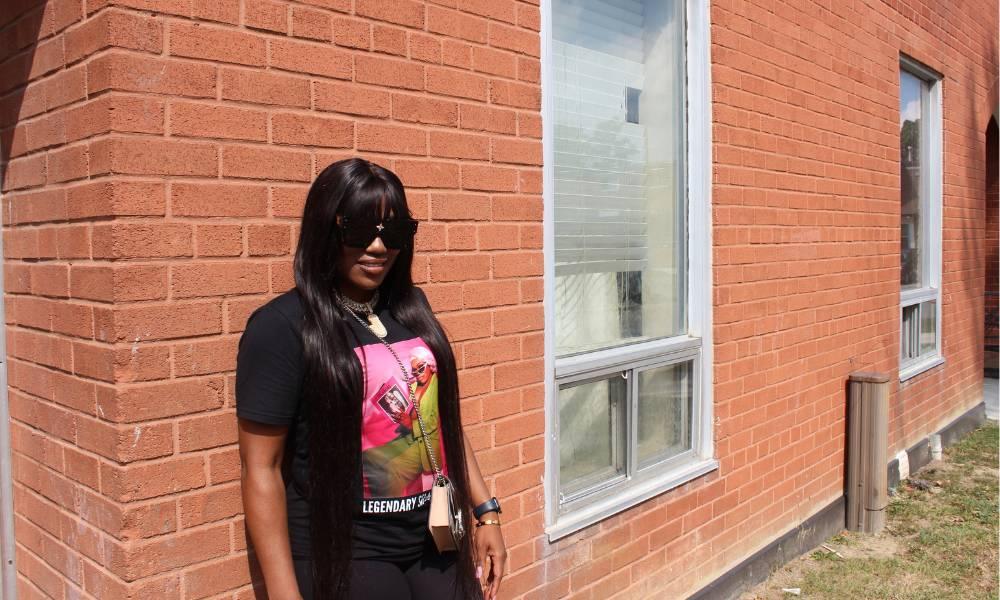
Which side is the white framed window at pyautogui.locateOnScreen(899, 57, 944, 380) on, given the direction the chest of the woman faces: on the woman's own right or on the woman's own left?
on the woman's own left

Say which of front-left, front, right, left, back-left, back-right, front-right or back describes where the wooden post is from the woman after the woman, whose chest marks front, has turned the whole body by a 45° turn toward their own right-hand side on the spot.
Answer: back-left

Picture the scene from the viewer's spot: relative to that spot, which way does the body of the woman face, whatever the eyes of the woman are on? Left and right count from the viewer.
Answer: facing the viewer and to the right of the viewer

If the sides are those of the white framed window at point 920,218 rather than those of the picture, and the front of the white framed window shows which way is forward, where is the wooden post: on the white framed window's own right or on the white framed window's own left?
on the white framed window's own right

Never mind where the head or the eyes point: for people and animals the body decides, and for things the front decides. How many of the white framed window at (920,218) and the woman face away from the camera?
0

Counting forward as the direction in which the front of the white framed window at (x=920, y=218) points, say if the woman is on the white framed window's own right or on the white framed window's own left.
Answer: on the white framed window's own right
